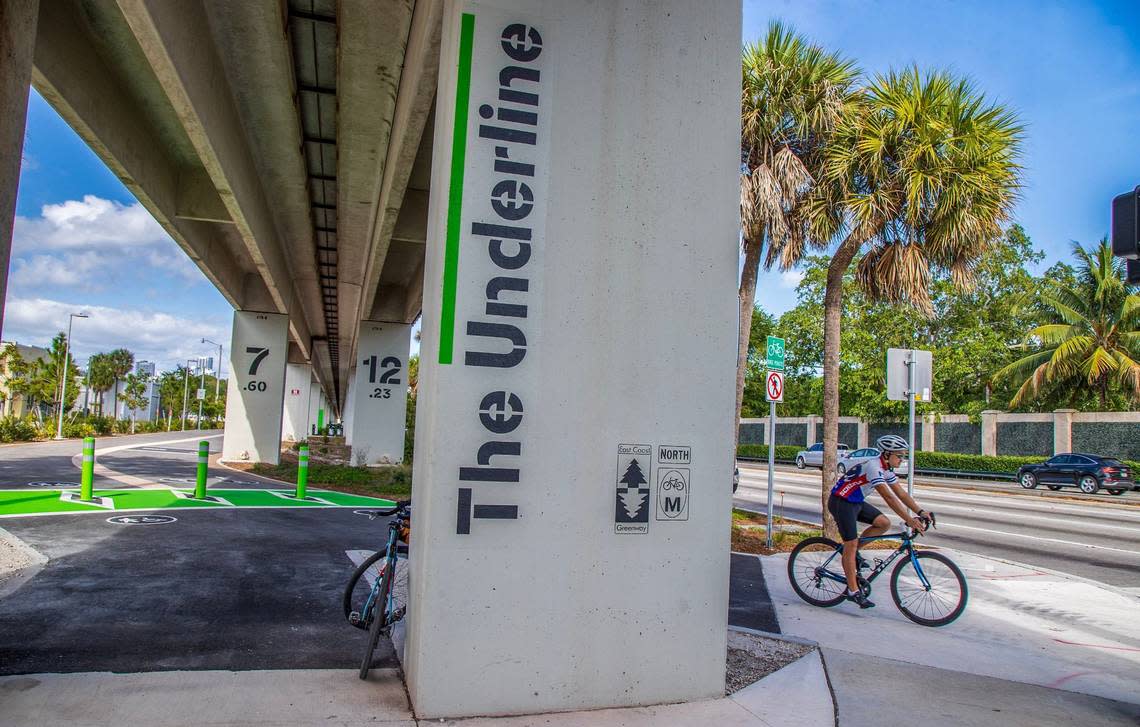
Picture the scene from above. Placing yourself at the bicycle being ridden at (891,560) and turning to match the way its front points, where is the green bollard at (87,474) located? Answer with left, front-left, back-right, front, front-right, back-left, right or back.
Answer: back

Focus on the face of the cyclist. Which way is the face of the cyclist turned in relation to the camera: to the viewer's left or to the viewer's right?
to the viewer's right

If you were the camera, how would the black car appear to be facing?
facing away from the viewer and to the left of the viewer

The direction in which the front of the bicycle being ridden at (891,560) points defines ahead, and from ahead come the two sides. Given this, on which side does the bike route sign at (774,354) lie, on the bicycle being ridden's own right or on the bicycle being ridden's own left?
on the bicycle being ridden's own left

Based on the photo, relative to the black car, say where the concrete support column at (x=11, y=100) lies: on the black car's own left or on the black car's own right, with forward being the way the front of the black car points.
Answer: on the black car's own left

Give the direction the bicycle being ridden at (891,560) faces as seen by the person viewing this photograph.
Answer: facing to the right of the viewer

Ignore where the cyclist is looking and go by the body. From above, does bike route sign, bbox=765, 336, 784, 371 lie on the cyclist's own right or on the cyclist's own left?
on the cyclist's own left

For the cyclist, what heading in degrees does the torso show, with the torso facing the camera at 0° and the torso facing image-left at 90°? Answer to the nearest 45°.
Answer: approximately 270°

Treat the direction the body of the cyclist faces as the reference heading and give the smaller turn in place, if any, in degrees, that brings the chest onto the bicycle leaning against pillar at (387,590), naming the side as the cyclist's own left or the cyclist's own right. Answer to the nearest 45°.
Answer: approximately 135° to the cyclist's own right
